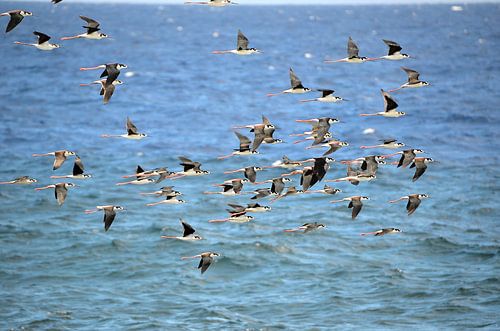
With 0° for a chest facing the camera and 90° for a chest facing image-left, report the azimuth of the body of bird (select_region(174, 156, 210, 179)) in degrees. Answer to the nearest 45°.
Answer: approximately 270°
